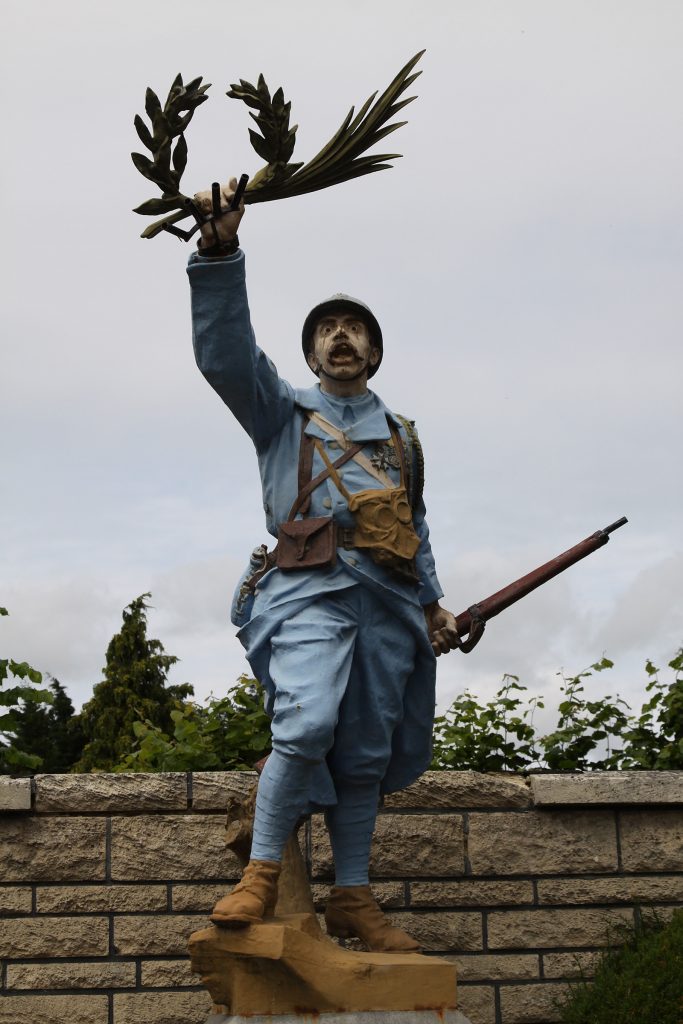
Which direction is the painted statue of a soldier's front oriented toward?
toward the camera

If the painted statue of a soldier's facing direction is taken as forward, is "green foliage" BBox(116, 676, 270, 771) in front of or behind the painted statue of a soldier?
behind

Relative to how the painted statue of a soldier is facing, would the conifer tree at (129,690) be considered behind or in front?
behind

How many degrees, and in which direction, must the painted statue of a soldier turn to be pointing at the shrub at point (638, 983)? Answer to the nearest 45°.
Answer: approximately 135° to its left

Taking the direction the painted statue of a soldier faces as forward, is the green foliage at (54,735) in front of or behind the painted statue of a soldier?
behind

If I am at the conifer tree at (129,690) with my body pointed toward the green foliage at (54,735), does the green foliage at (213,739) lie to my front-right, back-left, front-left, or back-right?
back-left

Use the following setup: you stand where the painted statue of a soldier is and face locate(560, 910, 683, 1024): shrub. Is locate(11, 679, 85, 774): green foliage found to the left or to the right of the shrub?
left

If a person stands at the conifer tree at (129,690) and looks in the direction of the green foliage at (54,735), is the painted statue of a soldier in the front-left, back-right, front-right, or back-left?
back-left
